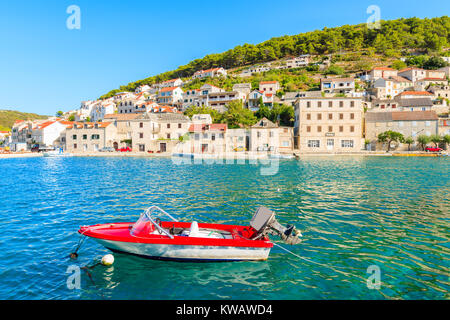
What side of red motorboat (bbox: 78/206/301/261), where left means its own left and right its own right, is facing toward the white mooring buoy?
front

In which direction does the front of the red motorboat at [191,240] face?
to the viewer's left
